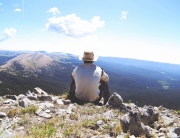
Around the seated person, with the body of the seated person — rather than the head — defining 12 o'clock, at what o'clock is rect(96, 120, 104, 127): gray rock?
The gray rock is roughly at 6 o'clock from the seated person.

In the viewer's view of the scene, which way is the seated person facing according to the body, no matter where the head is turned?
away from the camera

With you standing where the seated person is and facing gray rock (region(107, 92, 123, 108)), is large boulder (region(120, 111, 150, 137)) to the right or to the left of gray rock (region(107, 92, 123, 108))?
right

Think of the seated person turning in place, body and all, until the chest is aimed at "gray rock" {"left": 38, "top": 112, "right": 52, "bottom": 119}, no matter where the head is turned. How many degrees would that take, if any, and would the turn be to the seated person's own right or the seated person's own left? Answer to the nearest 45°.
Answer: approximately 180°

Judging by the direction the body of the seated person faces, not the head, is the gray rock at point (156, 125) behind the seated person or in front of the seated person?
behind

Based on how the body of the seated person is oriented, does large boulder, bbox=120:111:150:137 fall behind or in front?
behind

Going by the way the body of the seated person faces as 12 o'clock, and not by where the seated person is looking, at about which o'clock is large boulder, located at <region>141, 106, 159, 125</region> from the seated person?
The large boulder is roughly at 5 o'clock from the seated person.
